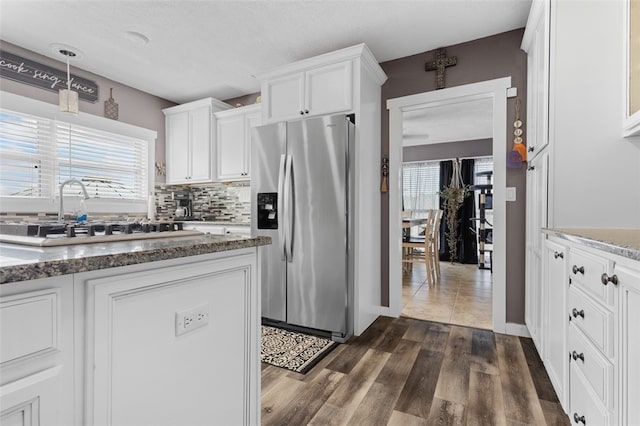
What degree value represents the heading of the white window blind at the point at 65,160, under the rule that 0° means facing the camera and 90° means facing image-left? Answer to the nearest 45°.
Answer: approximately 315°

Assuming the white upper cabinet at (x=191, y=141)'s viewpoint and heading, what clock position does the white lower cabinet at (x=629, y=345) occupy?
The white lower cabinet is roughly at 10 o'clock from the white upper cabinet.

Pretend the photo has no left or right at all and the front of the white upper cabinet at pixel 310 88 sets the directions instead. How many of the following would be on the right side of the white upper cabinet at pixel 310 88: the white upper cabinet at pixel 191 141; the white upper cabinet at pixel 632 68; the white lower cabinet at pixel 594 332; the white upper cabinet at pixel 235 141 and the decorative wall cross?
2

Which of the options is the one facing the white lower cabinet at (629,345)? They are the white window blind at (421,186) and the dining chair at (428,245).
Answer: the white window blind

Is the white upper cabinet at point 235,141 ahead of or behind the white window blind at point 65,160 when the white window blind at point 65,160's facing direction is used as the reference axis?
ahead

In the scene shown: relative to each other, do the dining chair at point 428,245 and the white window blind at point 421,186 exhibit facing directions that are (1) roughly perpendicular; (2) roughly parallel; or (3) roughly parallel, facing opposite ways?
roughly perpendicular

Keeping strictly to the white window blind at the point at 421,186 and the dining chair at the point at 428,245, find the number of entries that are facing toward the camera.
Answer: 1

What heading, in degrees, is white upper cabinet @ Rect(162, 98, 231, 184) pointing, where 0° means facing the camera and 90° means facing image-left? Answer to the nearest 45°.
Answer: approximately 45°

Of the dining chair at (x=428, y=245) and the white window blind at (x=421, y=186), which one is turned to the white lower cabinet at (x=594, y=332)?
the white window blind

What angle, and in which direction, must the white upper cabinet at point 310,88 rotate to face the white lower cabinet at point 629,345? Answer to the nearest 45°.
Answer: approximately 90° to its left

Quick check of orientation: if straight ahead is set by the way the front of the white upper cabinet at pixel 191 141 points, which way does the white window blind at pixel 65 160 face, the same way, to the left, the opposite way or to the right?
to the left

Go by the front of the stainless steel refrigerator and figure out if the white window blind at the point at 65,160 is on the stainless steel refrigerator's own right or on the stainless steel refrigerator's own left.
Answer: on the stainless steel refrigerator's own right

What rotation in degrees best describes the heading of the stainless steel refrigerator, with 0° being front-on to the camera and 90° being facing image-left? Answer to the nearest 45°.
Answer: approximately 45°

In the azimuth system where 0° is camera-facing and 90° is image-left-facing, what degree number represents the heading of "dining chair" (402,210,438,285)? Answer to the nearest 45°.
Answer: approximately 90°

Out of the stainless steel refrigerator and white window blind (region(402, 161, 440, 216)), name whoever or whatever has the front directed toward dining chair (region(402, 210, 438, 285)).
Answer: the white window blind
